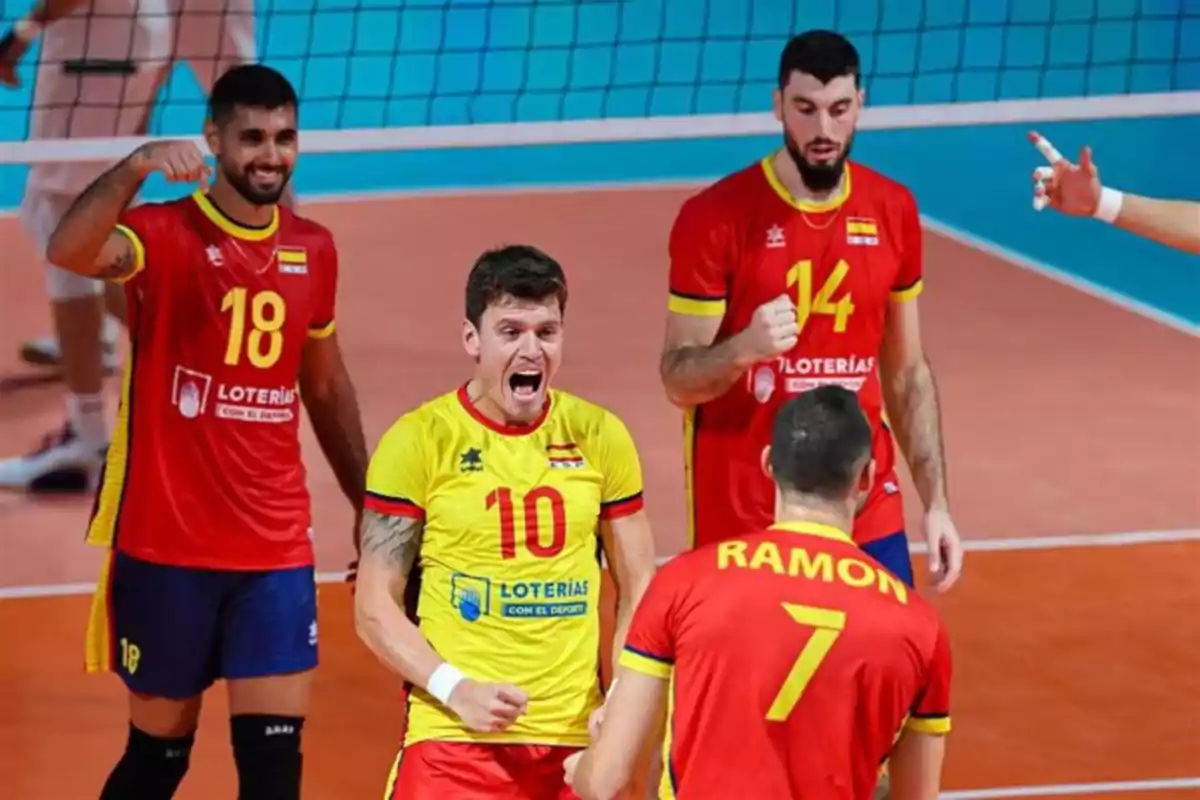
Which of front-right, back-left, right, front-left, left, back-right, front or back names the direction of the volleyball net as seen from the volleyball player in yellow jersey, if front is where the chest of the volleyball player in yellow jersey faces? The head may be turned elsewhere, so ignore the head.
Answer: back

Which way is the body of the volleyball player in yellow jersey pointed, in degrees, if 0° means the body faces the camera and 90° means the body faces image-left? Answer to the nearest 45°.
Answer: approximately 0°
